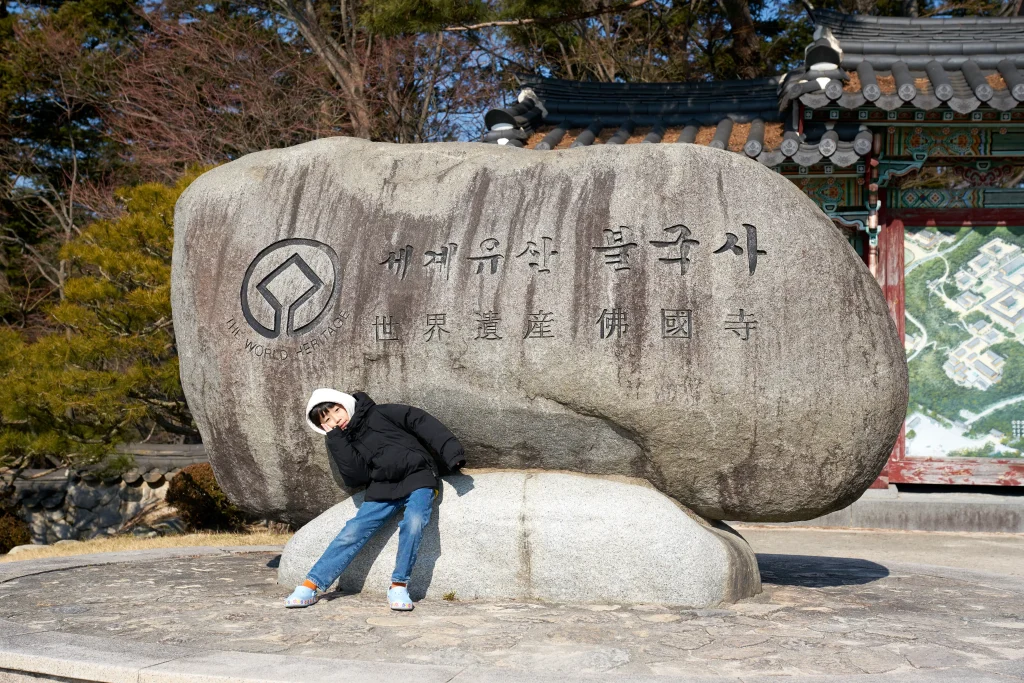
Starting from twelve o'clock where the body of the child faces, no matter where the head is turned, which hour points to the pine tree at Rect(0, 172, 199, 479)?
The pine tree is roughly at 5 o'clock from the child.

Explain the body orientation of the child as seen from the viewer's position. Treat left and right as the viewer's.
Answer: facing the viewer

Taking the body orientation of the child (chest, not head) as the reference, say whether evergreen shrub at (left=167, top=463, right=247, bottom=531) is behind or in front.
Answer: behind
